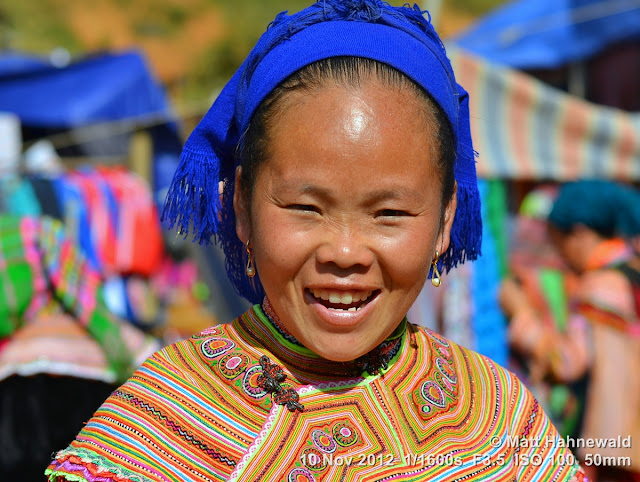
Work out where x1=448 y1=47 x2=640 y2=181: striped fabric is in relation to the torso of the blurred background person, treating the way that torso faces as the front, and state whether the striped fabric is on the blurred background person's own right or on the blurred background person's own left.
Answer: on the blurred background person's own right

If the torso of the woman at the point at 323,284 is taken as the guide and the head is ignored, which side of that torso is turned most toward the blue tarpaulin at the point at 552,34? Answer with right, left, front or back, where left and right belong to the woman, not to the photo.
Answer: back

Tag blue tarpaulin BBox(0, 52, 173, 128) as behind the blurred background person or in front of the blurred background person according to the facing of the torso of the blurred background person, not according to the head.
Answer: in front

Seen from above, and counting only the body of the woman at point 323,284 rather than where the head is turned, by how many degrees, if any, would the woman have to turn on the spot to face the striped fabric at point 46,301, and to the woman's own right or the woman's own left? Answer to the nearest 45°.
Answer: approximately 135° to the woman's own right

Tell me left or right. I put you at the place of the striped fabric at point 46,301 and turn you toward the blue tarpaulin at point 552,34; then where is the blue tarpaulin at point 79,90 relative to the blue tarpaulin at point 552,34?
left

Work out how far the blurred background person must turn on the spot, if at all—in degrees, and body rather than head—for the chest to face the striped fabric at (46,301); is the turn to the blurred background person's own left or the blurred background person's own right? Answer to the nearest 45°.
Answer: approximately 45° to the blurred background person's own left

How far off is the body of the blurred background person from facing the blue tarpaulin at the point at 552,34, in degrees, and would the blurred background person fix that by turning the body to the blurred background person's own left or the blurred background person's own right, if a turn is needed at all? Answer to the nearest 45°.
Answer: approximately 90° to the blurred background person's own right

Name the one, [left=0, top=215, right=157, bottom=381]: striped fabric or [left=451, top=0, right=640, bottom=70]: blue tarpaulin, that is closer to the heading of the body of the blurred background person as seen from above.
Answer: the striped fabric

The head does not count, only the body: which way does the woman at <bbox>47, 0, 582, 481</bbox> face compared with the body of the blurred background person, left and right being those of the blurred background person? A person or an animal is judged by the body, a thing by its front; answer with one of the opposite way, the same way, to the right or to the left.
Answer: to the left

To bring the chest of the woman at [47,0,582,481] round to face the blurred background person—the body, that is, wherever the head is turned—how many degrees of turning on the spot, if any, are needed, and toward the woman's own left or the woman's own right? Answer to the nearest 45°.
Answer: approximately 135° to the woman's own left

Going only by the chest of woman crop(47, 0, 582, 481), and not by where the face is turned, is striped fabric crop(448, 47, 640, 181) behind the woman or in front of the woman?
behind

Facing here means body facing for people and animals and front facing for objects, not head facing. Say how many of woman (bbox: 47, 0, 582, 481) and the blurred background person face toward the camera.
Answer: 1

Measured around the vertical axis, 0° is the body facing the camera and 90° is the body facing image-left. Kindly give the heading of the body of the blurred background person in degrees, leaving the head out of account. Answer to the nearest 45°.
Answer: approximately 90°
